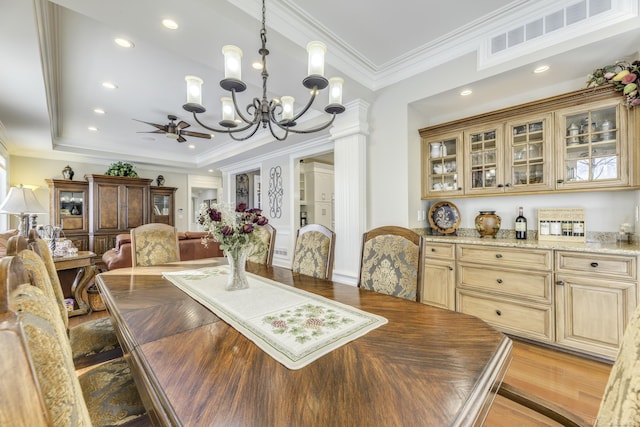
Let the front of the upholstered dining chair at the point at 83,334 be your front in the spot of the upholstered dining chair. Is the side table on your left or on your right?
on your left

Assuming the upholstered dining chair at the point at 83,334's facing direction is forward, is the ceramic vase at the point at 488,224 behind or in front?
in front

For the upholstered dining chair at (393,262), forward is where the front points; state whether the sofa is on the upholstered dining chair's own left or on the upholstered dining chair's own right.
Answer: on the upholstered dining chair's own right

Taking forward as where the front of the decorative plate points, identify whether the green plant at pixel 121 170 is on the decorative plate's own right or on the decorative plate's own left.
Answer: on the decorative plate's own right

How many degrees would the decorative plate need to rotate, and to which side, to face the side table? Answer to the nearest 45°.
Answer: approximately 45° to its right

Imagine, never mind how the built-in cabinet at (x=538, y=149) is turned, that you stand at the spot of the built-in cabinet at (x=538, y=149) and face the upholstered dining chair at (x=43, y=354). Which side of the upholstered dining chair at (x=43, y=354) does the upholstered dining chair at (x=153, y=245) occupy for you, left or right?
right

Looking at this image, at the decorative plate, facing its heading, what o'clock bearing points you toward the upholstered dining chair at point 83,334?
The upholstered dining chair is roughly at 1 o'clock from the decorative plate.

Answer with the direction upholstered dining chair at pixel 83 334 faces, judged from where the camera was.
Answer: facing to the right of the viewer

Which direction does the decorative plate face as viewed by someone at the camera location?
facing the viewer

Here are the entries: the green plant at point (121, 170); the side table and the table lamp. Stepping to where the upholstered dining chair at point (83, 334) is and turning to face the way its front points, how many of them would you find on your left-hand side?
3

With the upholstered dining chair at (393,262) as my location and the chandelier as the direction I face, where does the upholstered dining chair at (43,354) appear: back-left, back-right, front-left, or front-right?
front-left

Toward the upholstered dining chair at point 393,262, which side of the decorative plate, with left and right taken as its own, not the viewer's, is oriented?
front

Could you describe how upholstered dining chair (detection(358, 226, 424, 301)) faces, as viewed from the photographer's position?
facing the viewer and to the left of the viewer

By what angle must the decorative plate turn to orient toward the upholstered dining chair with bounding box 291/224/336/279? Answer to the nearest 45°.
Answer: approximately 45° to its right
